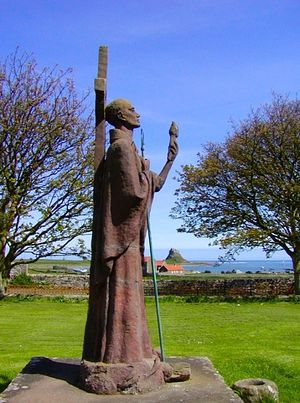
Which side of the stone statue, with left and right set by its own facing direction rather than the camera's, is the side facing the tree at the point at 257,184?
left

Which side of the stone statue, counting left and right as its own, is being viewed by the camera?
right

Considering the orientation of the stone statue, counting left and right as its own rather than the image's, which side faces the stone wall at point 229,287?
left

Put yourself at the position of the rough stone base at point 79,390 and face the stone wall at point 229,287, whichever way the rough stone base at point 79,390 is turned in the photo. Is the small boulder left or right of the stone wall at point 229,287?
right
